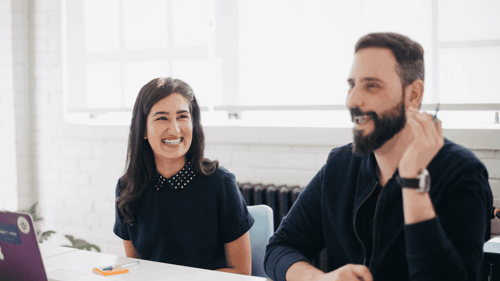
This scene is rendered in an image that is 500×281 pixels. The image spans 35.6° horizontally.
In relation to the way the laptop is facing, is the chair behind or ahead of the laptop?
ahead

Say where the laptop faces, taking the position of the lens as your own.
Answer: facing away from the viewer and to the right of the viewer

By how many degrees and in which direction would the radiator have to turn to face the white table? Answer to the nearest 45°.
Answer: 0° — it already faces it

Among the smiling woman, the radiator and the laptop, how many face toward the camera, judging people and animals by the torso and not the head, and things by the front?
2

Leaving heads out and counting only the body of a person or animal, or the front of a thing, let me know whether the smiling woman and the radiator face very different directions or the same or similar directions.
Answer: same or similar directions

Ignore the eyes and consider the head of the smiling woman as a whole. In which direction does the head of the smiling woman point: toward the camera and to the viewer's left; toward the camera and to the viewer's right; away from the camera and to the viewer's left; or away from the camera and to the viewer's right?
toward the camera and to the viewer's right

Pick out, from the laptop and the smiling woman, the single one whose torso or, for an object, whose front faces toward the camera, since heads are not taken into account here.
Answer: the smiling woman

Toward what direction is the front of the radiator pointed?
toward the camera

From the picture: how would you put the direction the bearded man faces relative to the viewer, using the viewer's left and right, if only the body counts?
facing the viewer and to the left of the viewer

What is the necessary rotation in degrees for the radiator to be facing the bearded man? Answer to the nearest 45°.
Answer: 0° — it already faces them

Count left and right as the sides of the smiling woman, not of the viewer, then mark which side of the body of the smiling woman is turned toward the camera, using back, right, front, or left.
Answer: front

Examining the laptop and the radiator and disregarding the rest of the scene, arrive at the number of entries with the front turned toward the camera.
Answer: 1

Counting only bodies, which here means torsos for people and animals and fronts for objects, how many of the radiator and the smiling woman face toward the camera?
2

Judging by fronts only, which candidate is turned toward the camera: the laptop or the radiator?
the radiator
